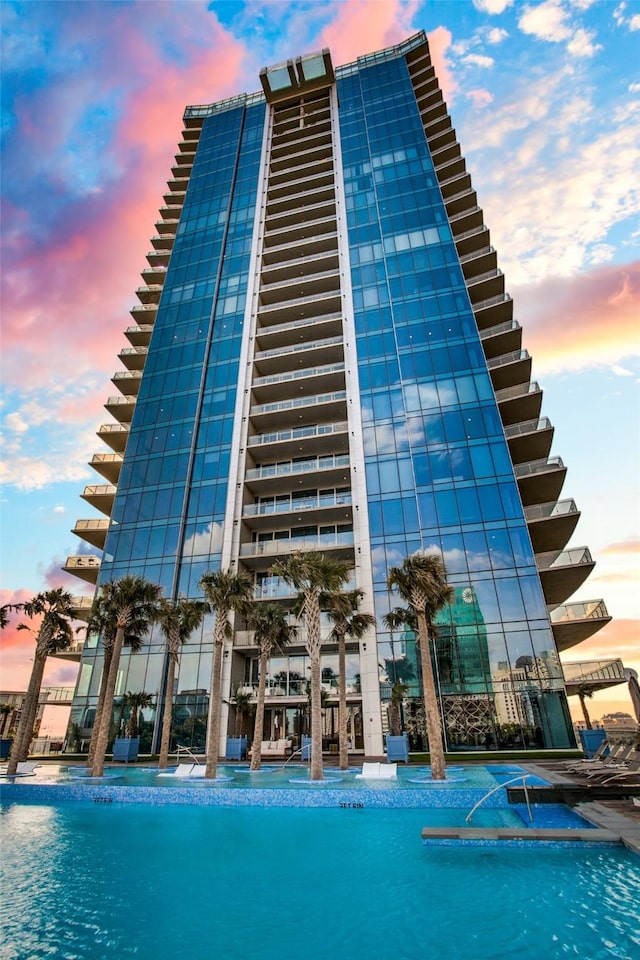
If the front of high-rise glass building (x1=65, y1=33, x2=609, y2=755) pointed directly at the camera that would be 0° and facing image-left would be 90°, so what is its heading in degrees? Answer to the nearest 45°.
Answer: approximately 0°

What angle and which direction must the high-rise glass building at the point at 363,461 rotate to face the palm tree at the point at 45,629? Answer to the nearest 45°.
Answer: approximately 90° to its right

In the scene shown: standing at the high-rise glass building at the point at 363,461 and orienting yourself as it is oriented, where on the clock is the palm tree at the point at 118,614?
The palm tree is roughly at 2 o'clock from the high-rise glass building.
